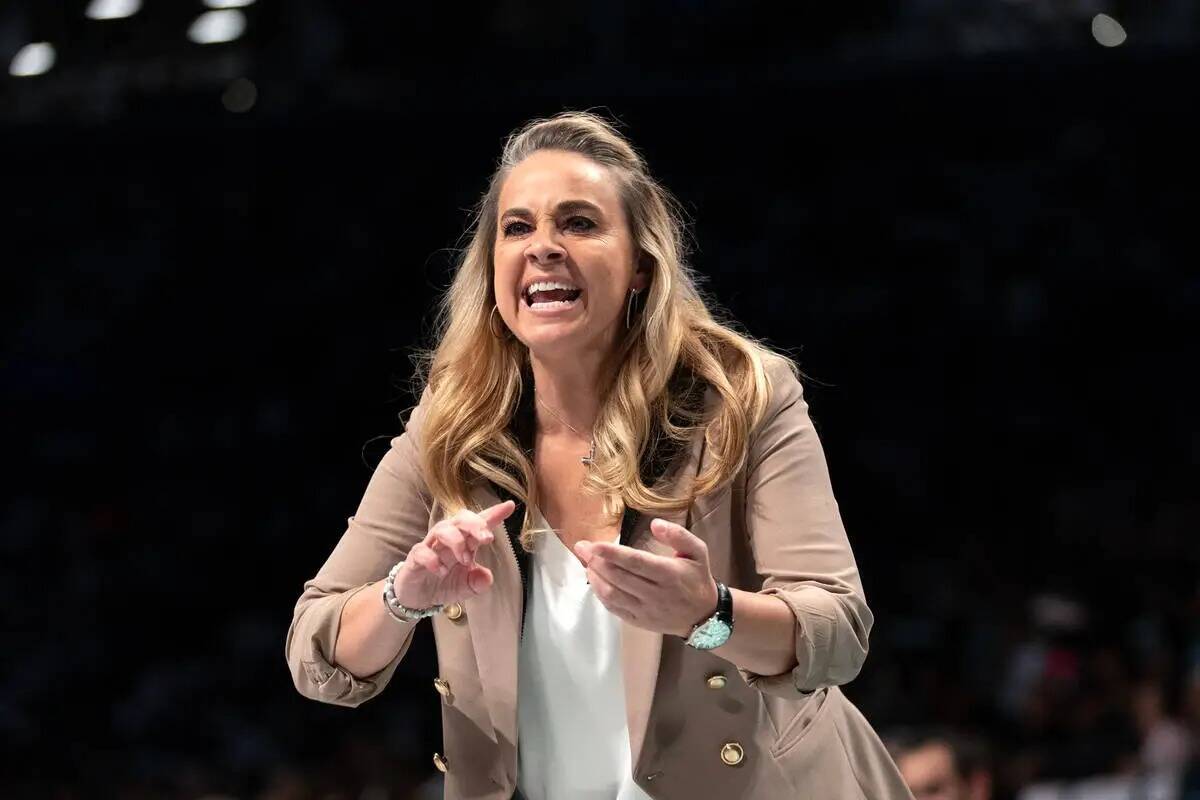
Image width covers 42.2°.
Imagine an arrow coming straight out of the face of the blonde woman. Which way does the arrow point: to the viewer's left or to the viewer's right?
to the viewer's left
